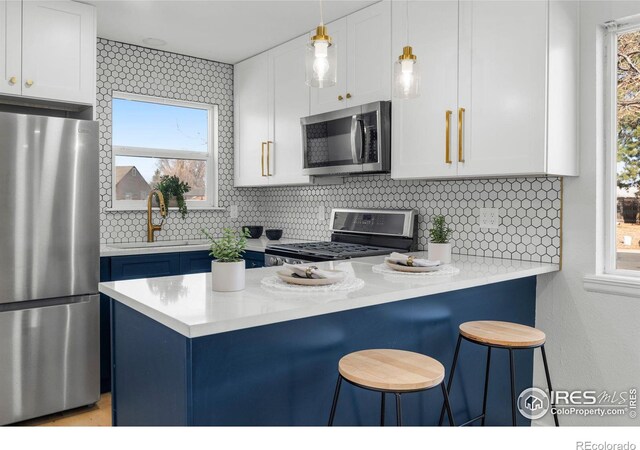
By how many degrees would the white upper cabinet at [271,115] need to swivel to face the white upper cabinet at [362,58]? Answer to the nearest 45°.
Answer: approximately 90° to its left

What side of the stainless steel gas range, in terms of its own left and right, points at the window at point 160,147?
right

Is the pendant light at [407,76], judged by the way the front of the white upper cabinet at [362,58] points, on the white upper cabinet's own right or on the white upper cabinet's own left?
on the white upper cabinet's own left

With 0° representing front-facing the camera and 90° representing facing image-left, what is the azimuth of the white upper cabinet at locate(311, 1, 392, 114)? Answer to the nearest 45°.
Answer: approximately 45°

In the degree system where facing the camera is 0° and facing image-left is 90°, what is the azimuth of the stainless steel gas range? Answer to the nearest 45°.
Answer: approximately 45°

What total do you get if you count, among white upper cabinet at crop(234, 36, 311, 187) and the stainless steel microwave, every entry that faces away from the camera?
0

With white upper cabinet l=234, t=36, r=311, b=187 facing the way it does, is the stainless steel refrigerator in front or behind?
in front

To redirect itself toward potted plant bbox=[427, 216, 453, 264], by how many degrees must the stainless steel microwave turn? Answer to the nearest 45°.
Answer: approximately 90° to its left

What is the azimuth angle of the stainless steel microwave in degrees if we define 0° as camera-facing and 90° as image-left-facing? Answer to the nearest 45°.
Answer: approximately 45°

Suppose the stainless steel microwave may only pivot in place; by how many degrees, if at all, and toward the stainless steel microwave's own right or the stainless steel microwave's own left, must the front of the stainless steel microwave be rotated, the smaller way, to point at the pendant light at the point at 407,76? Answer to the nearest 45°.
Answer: approximately 45° to the stainless steel microwave's own left

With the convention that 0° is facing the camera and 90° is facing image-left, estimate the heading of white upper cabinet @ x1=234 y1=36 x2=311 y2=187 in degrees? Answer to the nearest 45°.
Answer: approximately 45°

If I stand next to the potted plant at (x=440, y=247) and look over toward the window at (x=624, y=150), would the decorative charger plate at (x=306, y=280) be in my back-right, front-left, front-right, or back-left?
back-right
